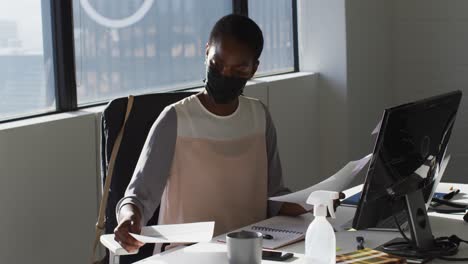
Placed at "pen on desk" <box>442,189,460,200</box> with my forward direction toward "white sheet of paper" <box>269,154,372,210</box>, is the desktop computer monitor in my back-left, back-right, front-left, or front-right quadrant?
front-left

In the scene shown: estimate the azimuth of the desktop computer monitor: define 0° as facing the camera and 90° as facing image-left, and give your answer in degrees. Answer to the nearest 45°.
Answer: approximately 135°

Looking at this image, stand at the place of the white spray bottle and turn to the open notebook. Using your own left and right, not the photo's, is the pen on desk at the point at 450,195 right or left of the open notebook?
right

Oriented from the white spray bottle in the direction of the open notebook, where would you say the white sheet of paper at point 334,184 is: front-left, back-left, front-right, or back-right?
front-right
